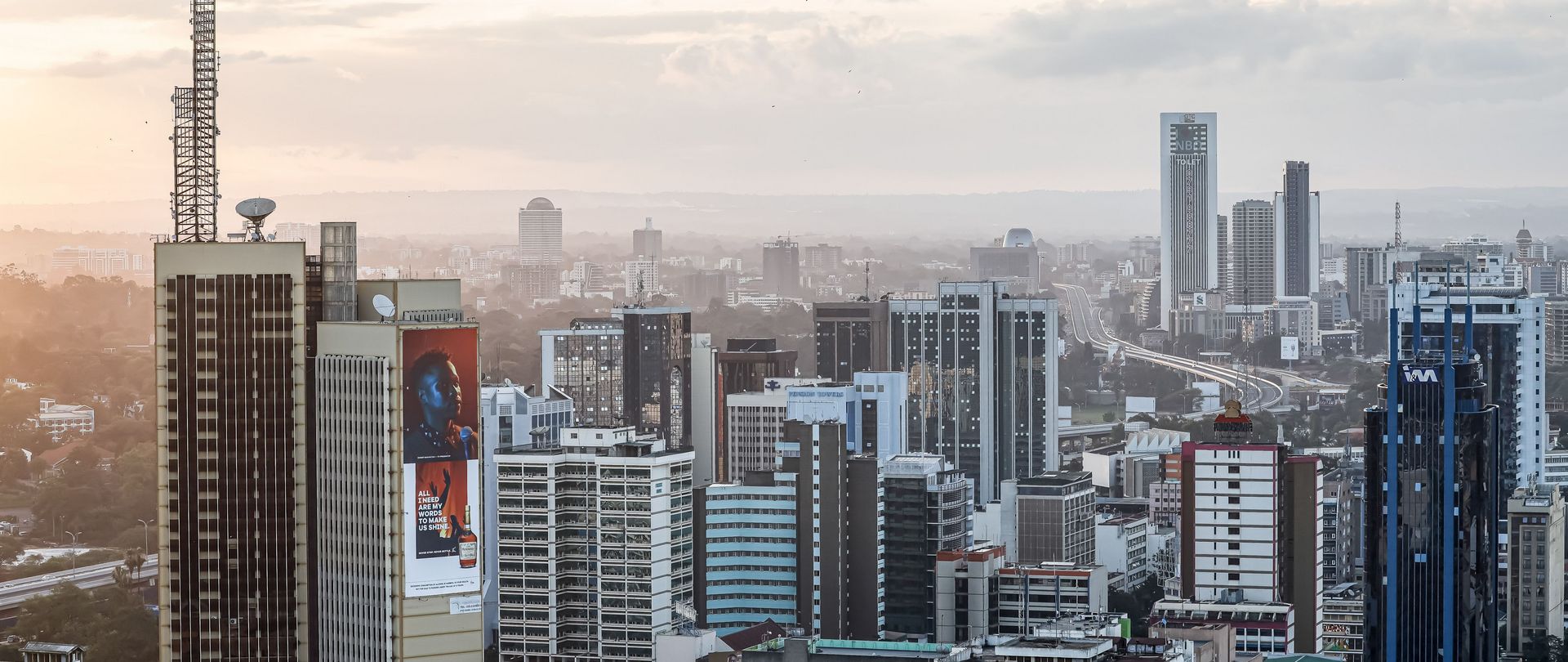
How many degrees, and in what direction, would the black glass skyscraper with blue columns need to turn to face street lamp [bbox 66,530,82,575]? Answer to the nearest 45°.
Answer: approximately 90° to its right

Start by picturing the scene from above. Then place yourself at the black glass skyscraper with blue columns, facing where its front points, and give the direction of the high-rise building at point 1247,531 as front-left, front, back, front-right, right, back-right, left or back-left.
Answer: back-right

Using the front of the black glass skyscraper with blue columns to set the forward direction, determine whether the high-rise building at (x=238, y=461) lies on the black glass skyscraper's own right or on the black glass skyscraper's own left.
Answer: on the black glass skyscraper's own right

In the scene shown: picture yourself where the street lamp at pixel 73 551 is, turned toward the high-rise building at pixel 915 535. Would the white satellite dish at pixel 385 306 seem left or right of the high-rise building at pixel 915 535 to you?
right

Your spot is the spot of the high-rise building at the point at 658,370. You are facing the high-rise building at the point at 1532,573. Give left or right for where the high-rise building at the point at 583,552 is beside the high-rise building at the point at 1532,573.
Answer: right

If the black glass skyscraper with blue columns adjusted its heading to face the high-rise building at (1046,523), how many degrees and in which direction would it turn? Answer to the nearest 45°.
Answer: approximately 135° to its right

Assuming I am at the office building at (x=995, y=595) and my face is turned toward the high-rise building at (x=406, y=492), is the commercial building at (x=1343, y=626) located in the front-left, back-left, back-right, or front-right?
back-left

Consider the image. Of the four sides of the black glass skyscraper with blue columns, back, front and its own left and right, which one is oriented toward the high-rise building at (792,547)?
right

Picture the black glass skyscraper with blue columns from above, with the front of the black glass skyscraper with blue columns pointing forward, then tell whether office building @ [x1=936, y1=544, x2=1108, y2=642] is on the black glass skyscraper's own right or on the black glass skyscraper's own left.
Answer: on the black glass skyscraper's own right

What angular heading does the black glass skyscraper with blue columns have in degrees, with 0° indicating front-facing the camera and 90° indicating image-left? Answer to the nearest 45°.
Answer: approximately 0°
